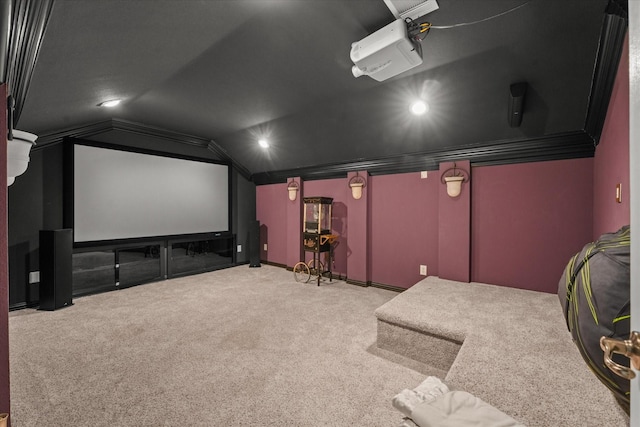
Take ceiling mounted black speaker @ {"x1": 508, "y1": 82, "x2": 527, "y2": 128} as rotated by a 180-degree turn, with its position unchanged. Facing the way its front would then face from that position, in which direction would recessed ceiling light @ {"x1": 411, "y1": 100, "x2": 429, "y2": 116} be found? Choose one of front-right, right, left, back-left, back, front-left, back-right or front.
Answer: back-left

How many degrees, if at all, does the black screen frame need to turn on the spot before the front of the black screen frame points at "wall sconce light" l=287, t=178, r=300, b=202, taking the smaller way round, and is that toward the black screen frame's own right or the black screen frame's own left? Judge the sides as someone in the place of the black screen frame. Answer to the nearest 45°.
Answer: approximately 45° to the black screen frame's own left

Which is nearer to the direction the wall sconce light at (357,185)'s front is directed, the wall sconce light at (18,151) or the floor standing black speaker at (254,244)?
the wall sconce light

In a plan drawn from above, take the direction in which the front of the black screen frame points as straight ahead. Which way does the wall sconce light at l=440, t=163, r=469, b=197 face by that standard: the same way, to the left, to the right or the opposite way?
to the right

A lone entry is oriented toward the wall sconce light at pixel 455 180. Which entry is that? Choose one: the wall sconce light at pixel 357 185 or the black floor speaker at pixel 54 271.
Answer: the black floor speaker

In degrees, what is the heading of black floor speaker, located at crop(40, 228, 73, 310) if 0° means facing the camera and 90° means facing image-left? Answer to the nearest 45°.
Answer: approximately 315°

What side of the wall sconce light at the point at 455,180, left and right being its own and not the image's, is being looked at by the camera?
front

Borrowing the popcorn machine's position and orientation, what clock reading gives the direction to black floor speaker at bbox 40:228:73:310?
The black floor speaker is roughly at 1 o'clock from the popcorn machine.

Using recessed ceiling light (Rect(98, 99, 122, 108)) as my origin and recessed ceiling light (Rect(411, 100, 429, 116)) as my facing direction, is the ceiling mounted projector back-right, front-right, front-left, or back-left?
front-right

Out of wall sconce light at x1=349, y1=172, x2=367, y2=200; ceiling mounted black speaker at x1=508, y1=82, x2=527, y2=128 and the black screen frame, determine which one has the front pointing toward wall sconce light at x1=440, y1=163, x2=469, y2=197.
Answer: the black screen frame

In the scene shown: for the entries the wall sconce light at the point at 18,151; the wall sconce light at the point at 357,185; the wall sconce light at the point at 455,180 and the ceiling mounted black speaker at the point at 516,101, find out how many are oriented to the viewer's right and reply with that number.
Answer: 1

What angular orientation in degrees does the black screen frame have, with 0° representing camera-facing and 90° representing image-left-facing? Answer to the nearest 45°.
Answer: approximately 315°

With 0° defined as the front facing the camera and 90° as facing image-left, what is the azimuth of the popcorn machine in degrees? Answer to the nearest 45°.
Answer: approximately 45°

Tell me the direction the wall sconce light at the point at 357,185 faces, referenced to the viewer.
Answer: facing the viewer and to the left of the viewer

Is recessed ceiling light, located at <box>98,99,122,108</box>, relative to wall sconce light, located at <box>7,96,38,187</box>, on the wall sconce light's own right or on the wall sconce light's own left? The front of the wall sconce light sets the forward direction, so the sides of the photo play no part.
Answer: on the wall sconce light's own left

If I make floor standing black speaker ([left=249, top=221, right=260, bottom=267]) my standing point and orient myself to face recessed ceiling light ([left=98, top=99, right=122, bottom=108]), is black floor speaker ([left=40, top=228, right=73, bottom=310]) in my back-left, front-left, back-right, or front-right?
front-right

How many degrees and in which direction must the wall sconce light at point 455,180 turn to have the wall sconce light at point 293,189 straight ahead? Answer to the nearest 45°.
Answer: approximately 90° to its right

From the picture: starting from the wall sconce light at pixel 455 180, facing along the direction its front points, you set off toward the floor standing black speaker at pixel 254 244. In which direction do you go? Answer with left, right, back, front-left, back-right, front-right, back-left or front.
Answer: right

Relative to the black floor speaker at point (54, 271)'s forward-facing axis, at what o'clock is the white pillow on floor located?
The white pillow on floor is roughly at 1 o'clock from the black floor speaker.
